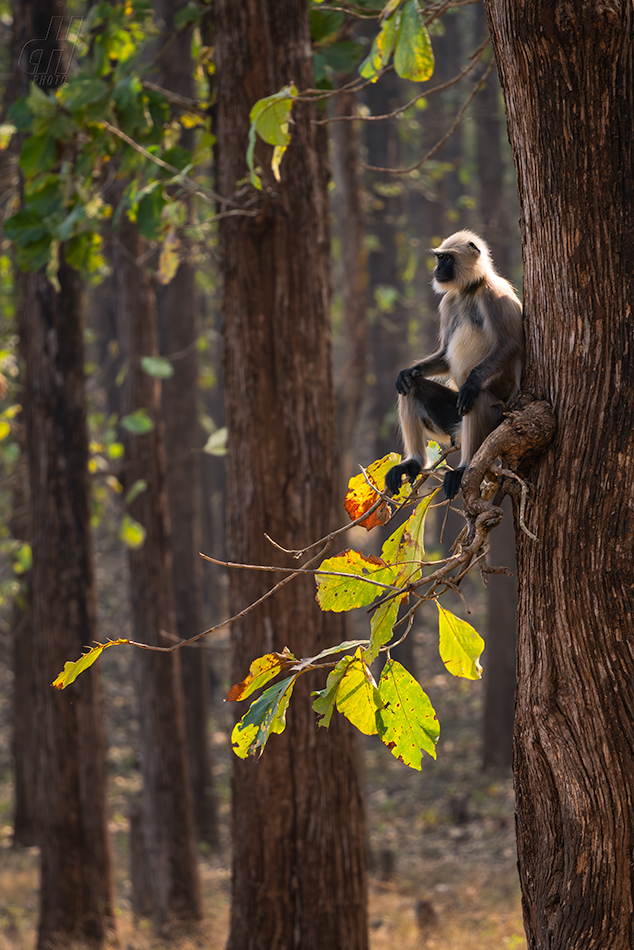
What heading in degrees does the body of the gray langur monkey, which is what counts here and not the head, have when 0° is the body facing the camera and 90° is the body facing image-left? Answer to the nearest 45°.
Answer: approximately 45°

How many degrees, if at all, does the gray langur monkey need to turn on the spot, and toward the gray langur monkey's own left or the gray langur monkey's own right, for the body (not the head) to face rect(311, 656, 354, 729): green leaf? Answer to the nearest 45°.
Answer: approximately 45° to the gray langur monkey's own right

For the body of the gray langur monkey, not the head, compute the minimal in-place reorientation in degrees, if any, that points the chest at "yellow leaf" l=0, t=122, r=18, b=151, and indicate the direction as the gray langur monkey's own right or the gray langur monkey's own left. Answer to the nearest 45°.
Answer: approximately 90° to the gray langur monkey's own right

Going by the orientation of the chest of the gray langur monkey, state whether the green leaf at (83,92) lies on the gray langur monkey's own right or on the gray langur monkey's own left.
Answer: on the gray langur monkey's own right
